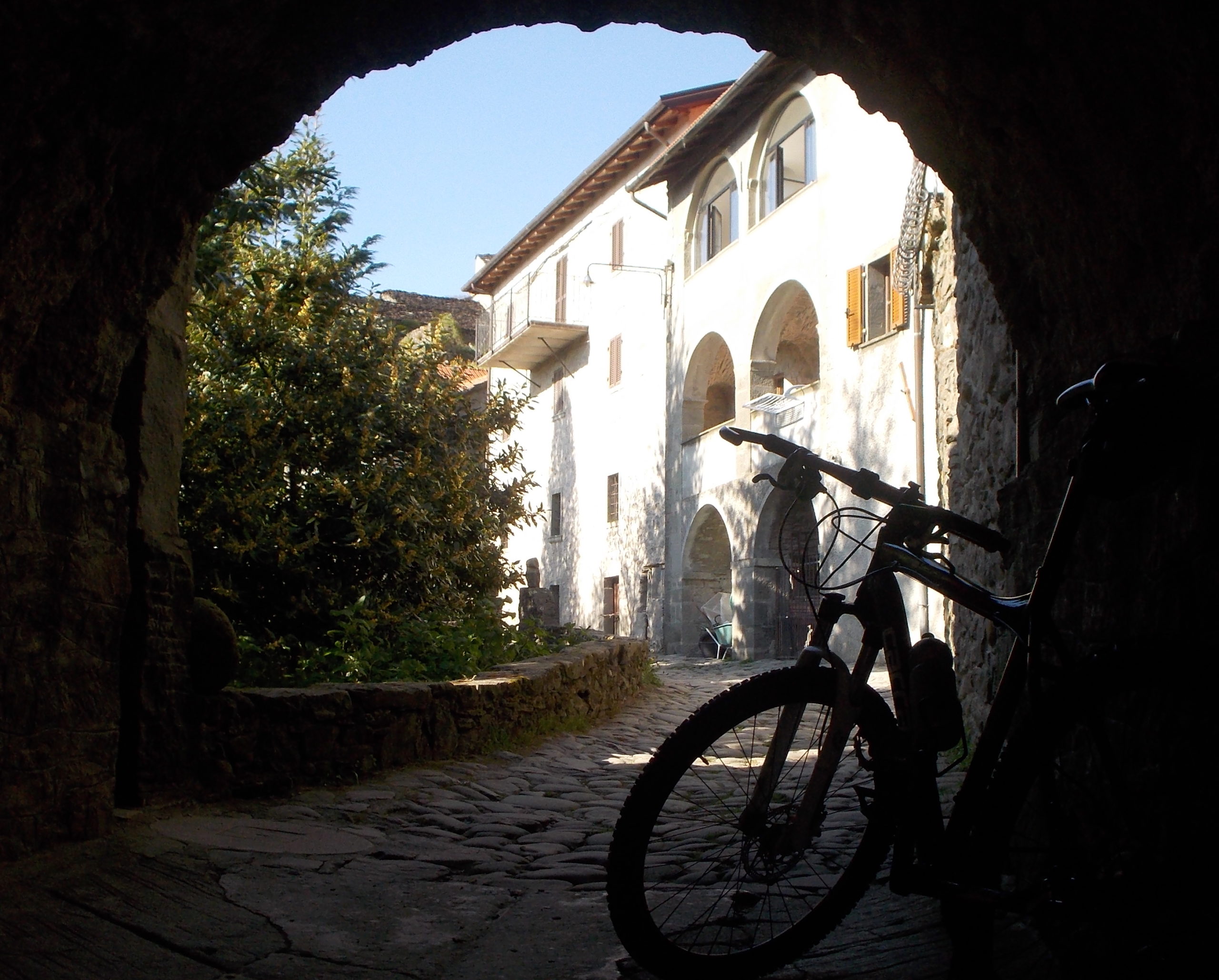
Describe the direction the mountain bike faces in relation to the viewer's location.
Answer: facing the viewer and to the left of the viewer

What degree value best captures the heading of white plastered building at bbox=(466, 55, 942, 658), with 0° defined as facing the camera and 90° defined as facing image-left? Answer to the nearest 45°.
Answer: approximately 45°

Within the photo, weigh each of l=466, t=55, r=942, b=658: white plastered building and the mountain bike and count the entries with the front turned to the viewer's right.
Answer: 0

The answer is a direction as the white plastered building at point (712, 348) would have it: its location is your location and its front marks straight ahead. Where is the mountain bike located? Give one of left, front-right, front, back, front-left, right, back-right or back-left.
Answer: front-left

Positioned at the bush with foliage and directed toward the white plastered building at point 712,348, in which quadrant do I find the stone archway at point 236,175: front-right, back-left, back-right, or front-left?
back-right

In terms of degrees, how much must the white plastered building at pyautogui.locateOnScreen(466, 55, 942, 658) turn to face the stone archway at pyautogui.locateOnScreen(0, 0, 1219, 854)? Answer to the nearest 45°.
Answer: approximately 45° to its left

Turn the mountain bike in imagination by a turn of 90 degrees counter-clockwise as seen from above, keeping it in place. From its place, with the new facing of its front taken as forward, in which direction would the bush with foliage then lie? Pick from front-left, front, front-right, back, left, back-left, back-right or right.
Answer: back

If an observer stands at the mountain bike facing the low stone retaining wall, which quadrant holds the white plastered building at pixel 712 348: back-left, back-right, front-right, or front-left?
front-right

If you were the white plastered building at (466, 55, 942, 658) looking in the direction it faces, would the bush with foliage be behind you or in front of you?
in front
